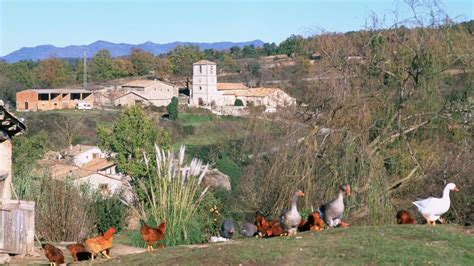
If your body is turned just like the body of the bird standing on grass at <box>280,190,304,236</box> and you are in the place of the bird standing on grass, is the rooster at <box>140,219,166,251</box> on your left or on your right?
on your right

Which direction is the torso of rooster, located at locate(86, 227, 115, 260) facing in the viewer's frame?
to the viewer's right

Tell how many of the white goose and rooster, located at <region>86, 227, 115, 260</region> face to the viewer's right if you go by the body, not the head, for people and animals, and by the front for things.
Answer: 2

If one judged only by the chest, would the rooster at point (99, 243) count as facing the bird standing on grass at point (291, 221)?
yes

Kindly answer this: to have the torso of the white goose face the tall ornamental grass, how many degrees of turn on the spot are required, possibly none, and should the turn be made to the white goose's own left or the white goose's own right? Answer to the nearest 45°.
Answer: approximately 180°

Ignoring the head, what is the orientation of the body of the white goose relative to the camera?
to the viewer's right

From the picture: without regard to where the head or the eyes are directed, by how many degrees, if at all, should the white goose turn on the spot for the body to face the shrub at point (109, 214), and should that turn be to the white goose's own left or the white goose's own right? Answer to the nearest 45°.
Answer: approximately 135° to the white goose's own left

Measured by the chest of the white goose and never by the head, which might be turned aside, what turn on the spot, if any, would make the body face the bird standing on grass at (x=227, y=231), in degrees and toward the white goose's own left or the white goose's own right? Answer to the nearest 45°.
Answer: approximately 180°
